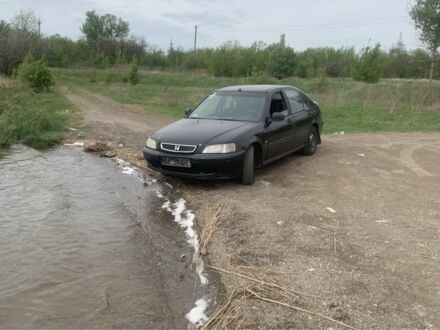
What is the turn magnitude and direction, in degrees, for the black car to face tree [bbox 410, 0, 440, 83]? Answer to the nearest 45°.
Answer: approximately 180°

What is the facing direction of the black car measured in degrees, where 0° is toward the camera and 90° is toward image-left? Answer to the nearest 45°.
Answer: approximately 45°

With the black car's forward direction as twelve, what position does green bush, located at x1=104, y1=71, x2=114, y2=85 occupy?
The green bush is roughly at 4 o'clock from the black car.

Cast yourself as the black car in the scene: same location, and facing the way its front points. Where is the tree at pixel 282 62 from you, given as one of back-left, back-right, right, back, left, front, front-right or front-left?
back-right

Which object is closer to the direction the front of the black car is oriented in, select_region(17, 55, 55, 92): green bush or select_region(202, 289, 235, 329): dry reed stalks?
the dry reed stalks

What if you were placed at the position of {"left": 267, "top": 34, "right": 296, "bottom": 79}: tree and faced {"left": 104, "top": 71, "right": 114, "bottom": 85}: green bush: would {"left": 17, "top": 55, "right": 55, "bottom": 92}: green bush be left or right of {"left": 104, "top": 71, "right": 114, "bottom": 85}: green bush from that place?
left

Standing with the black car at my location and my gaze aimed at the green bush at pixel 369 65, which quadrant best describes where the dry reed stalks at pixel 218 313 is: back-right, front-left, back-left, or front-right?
back-right

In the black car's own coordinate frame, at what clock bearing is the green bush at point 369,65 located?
The green bush is roughly at 5 o'clock from the black car.

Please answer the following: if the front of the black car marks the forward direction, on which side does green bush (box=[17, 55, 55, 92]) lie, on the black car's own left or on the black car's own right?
on the black car's own right

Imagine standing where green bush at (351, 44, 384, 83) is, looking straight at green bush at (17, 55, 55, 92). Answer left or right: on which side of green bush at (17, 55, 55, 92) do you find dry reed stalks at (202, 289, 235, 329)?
left

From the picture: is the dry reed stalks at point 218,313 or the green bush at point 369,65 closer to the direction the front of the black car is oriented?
the dry reed stalks
